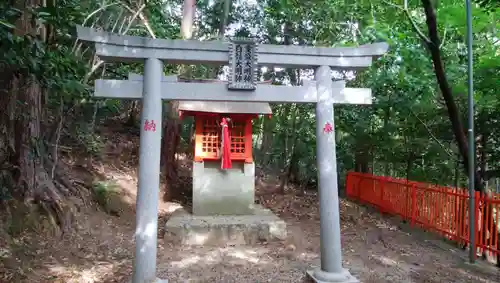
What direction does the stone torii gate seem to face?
toward the camera

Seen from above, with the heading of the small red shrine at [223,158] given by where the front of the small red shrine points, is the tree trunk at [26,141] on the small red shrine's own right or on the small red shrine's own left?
on the small red shrine's own right

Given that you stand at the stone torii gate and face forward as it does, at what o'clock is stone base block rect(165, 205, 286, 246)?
The stone base block is roughly at 6 o'clock from the stone torii gate.

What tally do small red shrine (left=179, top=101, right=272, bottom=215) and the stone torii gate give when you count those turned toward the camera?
2

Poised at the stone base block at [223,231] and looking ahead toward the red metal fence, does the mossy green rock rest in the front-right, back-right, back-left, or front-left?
back-left

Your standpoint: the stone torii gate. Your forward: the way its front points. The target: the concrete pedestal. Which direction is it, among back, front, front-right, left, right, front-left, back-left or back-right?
back

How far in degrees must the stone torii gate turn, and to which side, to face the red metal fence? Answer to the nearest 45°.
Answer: approximately 135° to its left

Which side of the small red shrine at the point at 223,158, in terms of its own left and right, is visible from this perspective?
front
